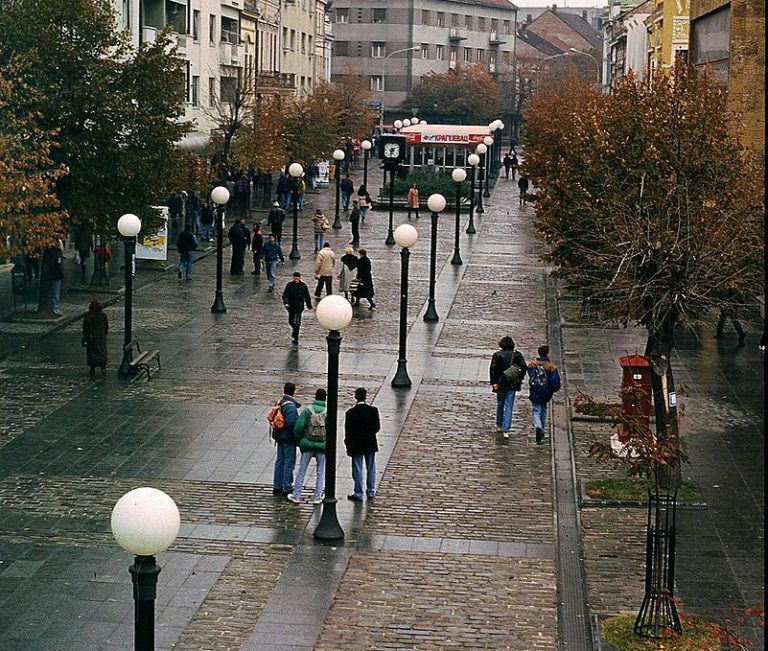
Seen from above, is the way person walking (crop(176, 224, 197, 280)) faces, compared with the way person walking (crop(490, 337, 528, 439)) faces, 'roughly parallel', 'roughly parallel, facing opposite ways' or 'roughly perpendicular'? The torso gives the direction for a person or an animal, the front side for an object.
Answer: roughly parallel

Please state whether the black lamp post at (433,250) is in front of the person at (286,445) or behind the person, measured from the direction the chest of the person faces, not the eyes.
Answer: in front

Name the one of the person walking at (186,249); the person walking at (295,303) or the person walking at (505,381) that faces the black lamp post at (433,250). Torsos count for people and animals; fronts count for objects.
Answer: the person walking at (505,381)

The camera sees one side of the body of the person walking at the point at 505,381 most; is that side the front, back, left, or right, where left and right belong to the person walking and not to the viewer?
back

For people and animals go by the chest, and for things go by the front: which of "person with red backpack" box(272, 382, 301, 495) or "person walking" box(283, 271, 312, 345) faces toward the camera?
"person walking" box(283, 271, 312, 345)

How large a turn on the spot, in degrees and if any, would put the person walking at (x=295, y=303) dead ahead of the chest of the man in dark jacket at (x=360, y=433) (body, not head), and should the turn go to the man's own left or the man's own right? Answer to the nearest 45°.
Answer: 0° — they already face them

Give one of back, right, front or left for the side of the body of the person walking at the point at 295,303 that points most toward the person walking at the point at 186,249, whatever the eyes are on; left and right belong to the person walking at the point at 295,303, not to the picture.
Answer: back

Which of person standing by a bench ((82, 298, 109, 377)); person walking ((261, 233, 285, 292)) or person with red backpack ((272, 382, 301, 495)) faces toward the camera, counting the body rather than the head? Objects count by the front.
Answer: person walking ((261, 233, 285, 292))

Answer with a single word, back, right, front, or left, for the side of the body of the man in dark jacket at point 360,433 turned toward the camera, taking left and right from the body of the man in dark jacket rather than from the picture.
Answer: back

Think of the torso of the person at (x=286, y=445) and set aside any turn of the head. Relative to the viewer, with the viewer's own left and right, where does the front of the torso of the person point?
facing away from the viewer and to the right of the viewer

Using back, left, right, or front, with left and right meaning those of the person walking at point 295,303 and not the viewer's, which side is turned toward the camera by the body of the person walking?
front
